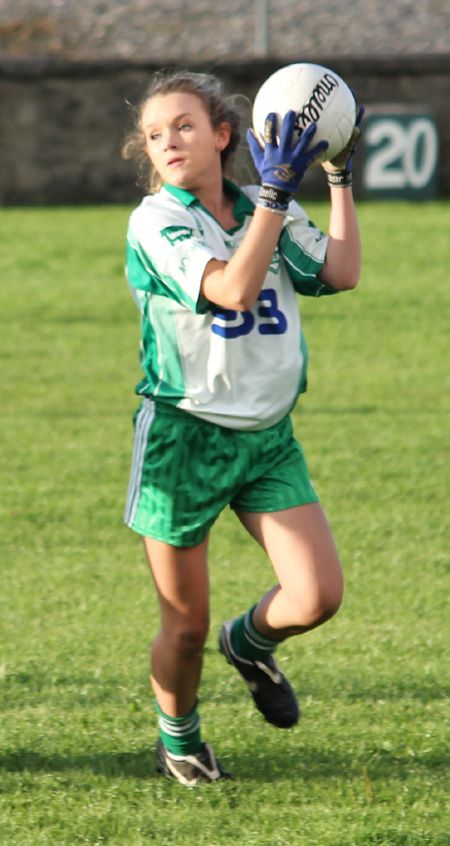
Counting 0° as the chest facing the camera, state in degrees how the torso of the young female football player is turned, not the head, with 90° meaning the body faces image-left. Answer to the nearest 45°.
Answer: approximately 315°
